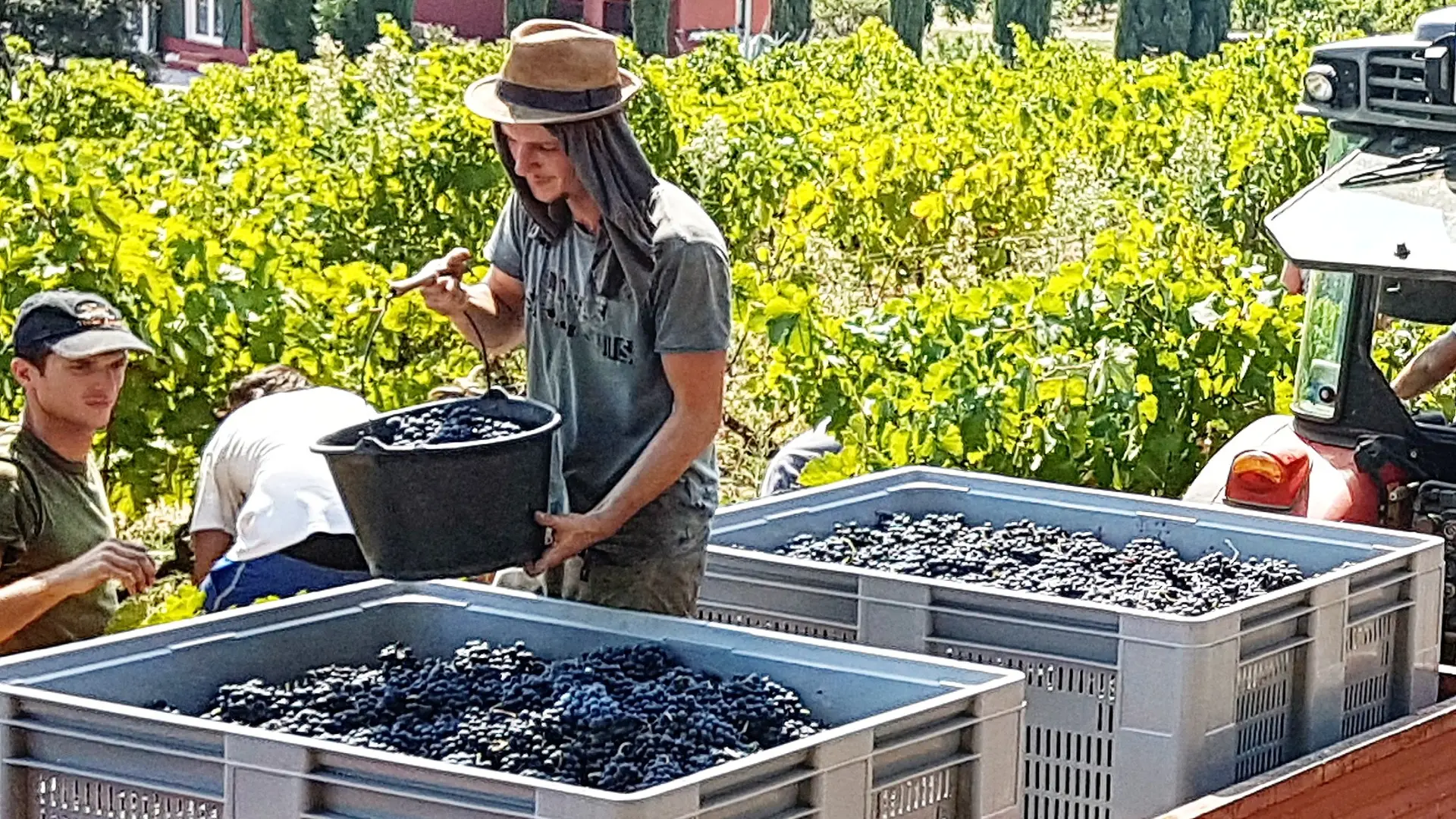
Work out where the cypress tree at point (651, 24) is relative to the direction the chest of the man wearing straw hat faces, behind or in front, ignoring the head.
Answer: behind

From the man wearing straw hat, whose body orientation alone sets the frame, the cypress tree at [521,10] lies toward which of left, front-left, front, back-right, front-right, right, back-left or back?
back-right

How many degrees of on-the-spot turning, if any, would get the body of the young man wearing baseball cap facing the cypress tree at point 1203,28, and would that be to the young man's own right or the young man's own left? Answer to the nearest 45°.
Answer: approximately 90° to the young man's own left

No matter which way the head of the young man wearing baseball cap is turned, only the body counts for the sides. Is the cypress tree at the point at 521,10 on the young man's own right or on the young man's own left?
on the young man's own left

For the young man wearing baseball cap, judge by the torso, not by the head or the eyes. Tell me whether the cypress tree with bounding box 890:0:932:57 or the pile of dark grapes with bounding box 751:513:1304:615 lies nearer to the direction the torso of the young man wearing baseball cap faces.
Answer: the pile of dark grapes

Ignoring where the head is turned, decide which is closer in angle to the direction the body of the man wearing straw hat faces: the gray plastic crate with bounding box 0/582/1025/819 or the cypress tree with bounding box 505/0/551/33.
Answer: the gray plastic crate

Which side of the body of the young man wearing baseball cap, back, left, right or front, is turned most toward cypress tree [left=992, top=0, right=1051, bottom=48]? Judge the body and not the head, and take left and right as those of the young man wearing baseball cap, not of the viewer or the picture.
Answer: left

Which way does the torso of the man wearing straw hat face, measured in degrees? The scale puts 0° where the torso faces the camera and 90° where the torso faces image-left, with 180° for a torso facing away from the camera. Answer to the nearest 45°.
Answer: approximately 45°

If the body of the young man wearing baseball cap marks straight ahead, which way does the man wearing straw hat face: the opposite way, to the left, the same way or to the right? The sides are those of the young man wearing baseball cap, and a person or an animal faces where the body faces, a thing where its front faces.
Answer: to the right

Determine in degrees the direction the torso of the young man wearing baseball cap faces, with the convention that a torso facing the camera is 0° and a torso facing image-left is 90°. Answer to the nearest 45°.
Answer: approximately 315°
